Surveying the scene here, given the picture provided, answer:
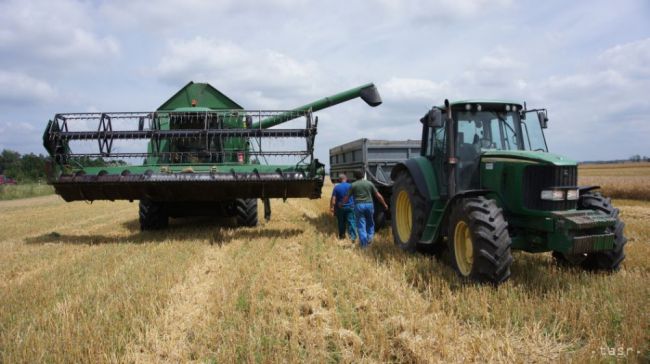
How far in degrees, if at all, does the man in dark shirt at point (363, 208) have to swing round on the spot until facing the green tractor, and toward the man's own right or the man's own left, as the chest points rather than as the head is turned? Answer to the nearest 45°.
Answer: approximately 135° to the man's own right

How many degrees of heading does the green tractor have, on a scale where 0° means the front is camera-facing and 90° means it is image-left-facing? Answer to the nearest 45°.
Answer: approximately 315°

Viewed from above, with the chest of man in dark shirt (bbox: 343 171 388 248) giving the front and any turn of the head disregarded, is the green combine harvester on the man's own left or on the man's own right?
on the man's own left

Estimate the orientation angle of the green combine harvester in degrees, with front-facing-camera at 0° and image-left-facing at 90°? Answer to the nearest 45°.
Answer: approximately 0°

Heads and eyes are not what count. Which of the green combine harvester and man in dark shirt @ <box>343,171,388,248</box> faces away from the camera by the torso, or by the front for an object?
the man in dark shirt

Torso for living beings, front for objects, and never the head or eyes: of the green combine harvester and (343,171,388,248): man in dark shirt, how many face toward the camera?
1

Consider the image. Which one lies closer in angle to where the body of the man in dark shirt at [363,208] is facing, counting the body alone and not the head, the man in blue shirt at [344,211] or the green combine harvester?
the man in blue shirt

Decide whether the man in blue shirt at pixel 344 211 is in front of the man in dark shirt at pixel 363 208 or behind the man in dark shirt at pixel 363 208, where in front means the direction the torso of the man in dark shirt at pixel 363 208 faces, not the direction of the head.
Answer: in front

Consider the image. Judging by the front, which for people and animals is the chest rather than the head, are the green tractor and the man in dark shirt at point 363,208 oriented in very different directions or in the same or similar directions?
very different directions

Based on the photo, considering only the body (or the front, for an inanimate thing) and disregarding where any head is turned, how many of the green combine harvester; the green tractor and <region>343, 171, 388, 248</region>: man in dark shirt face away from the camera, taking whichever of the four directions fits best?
1

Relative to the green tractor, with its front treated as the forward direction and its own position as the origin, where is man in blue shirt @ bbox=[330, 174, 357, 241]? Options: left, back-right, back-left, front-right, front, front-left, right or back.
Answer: back

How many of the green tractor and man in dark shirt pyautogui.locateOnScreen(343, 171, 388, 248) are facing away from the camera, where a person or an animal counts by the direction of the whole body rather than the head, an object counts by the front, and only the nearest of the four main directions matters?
1

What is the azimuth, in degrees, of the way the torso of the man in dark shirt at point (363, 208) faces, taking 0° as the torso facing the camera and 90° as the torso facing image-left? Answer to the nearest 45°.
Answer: approximately 180°

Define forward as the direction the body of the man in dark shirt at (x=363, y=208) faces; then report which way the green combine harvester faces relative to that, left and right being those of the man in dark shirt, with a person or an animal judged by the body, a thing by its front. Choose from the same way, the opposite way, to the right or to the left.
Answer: the opposite way

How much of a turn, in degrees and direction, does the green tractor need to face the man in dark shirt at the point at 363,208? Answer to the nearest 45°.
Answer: approximately 180°
